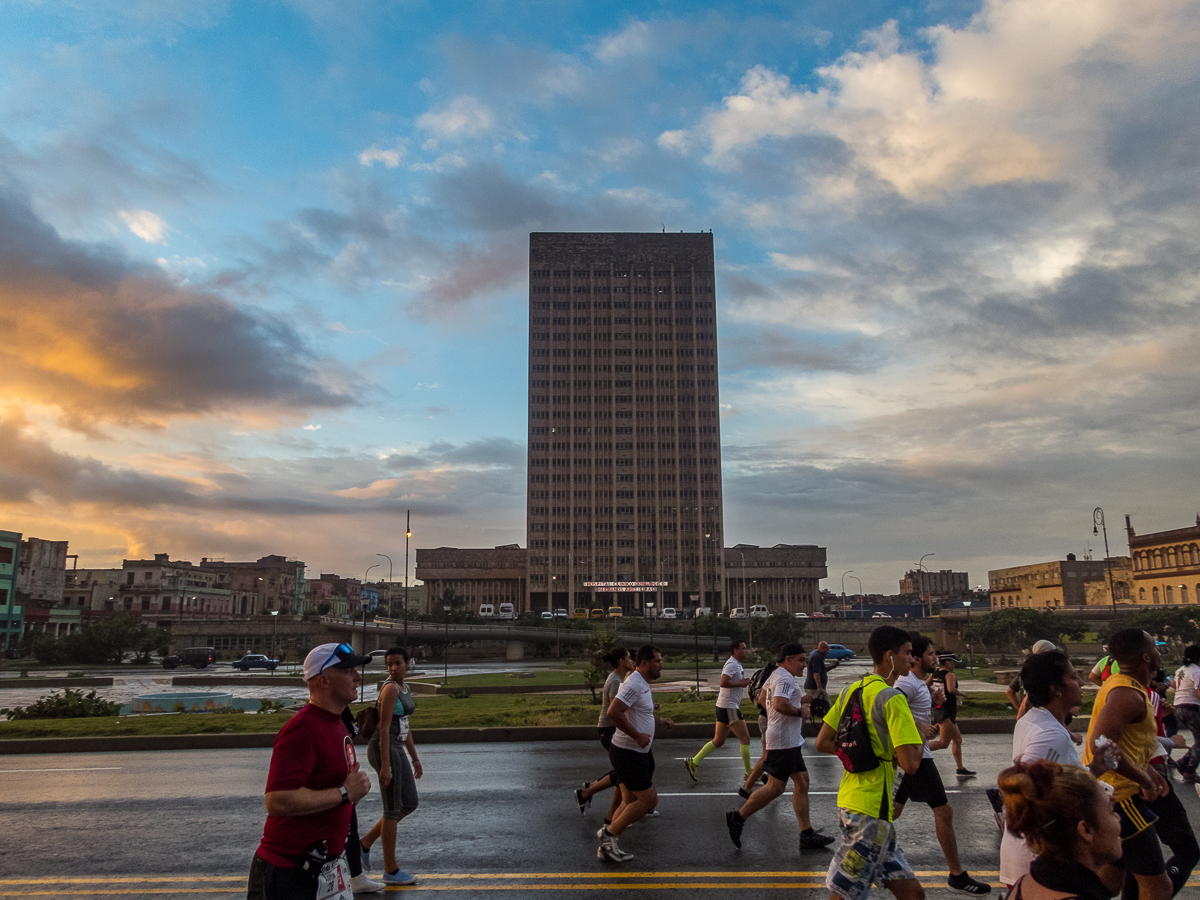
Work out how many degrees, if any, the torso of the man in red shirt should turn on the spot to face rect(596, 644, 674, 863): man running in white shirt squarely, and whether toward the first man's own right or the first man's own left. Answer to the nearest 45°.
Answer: approximately 45° to the first man's own left

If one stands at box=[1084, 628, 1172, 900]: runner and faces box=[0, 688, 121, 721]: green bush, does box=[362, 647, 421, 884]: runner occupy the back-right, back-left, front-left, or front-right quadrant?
front-left

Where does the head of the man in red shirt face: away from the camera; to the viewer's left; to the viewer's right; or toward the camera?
to the viewer's right
